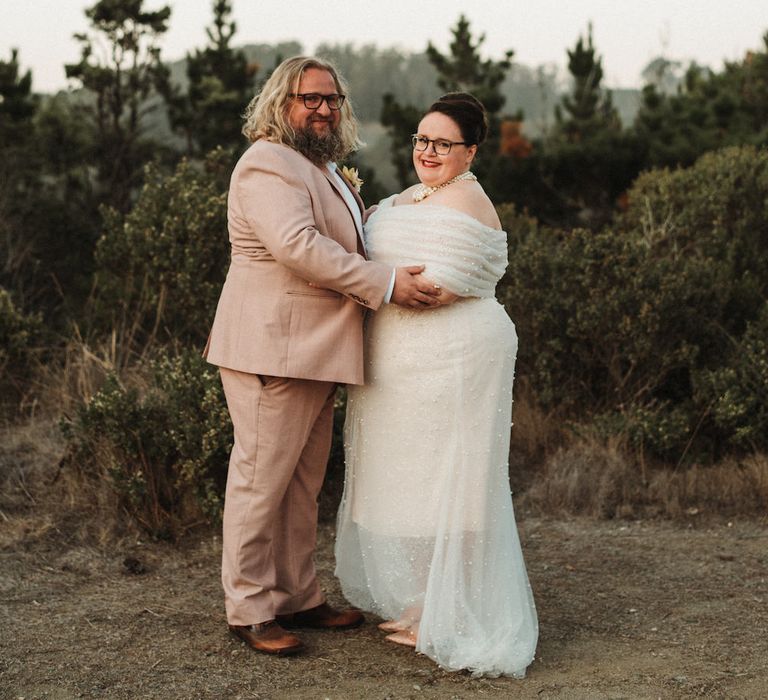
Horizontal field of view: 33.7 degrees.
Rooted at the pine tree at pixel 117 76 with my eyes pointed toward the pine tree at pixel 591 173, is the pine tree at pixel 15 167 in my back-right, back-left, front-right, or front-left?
back-right

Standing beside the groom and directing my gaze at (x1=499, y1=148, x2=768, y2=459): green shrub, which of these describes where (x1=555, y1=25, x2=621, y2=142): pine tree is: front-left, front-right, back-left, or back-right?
front-left

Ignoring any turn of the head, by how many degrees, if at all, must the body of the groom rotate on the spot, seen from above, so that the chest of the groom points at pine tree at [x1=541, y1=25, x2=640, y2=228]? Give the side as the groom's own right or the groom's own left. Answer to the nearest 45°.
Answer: approximately 90° to the groom's own left

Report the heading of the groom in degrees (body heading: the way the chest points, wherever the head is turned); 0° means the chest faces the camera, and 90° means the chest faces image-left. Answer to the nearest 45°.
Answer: approximately 270°

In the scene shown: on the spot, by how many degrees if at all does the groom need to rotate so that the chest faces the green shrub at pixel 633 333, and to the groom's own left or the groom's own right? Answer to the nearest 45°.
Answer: approximately 45° to the groom's own left

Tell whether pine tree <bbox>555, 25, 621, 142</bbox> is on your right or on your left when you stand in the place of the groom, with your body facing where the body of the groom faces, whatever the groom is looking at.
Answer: on your left

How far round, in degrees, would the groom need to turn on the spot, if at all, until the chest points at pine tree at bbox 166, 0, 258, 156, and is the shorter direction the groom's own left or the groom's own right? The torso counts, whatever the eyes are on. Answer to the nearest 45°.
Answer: approximately 90° to the groom's own left

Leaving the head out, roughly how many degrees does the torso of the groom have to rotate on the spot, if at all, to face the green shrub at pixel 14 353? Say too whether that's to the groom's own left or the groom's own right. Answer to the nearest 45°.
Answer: approximately 135° to the groom's own left

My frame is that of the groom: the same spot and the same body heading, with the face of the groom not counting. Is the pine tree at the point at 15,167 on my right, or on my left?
on my left

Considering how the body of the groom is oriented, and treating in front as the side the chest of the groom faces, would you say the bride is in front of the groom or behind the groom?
in front

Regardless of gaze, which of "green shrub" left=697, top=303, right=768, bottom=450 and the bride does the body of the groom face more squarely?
the bride
